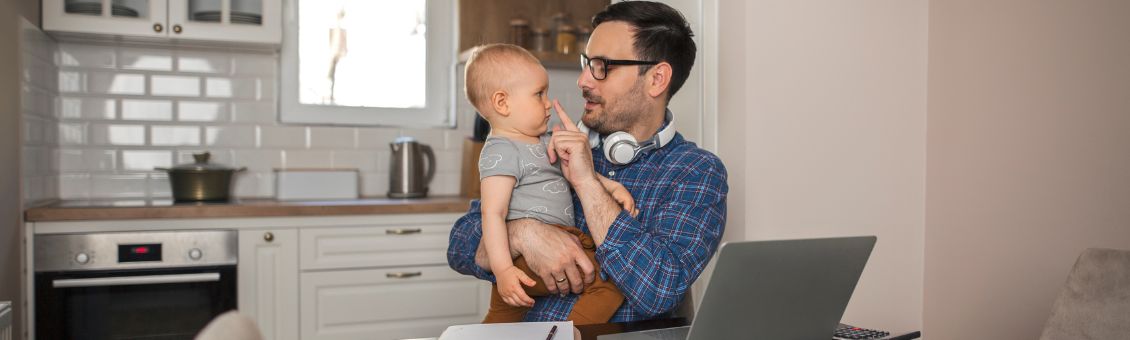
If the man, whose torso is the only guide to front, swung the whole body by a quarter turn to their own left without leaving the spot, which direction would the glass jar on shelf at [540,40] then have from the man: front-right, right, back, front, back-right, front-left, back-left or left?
back-left

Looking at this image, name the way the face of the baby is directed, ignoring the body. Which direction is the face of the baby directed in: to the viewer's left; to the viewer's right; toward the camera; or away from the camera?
to the viewer's right
